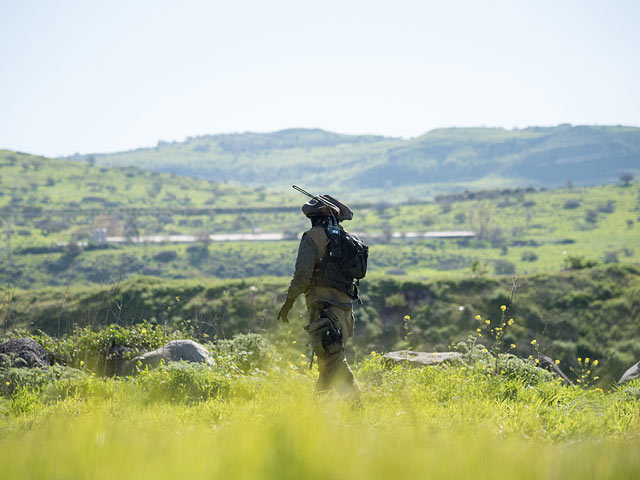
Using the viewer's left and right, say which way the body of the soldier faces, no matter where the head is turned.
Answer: facing away from the viewer and to the left of the viewer

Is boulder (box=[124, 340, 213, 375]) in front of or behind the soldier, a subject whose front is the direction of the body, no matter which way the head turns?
in front

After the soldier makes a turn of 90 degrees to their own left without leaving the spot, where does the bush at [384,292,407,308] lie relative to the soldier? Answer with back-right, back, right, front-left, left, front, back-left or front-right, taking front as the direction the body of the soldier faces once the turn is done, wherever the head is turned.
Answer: back-right

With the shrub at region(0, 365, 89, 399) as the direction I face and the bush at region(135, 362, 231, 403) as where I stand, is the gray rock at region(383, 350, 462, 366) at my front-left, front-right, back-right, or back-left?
back-right

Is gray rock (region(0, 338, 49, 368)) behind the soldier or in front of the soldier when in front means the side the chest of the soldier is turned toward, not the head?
in front

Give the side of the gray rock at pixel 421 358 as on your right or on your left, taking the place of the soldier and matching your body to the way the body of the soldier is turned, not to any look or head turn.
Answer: on your right

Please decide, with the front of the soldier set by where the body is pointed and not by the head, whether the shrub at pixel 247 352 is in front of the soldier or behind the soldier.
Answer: in front

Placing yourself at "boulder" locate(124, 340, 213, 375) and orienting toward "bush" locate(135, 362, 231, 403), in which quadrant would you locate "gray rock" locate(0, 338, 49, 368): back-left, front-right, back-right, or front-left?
back-right

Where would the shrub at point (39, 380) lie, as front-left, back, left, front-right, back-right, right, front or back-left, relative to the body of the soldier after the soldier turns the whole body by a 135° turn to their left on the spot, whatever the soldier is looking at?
right
